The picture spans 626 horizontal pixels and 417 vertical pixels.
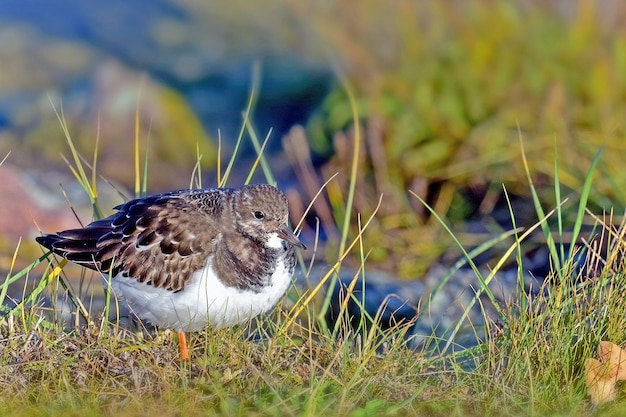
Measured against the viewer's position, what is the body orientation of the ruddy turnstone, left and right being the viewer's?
facing to the right of the viewer
